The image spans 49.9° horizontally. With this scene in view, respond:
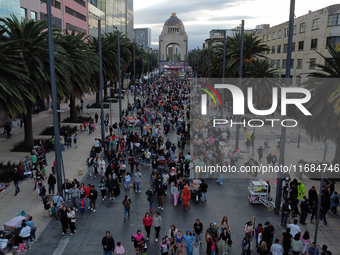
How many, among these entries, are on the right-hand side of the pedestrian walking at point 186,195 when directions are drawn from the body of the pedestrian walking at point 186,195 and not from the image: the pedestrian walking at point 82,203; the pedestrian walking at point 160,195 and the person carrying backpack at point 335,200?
2

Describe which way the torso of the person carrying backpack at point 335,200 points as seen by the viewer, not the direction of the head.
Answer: away from the camera

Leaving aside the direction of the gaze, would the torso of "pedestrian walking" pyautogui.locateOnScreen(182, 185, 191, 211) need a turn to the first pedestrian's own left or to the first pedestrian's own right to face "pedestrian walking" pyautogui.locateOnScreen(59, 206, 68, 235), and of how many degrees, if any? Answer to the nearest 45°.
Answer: approximately 45° to the first pedestrian's own right

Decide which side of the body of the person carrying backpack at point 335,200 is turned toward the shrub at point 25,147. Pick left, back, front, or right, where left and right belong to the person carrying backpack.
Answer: left

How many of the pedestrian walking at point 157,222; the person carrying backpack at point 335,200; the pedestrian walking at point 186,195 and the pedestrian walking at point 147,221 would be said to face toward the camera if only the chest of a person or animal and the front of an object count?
3

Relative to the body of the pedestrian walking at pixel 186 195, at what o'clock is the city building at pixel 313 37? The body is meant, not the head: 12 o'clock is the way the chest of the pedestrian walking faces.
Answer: The city building is roughly at 7 o'clock from the pedestrian walking.

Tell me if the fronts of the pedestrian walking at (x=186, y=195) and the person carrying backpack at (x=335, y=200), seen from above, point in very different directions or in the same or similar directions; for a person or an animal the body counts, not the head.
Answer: very different directions

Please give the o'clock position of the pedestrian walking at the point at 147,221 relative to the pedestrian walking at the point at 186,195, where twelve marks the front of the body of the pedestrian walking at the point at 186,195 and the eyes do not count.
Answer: the pedestrian walking at the point at 147,221 is roughly at 1 o'clock from the pedestrian walking at the point at 186,195.

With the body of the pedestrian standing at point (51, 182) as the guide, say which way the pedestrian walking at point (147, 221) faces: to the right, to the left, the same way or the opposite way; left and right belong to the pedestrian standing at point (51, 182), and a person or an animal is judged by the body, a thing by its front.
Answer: the opposite way
